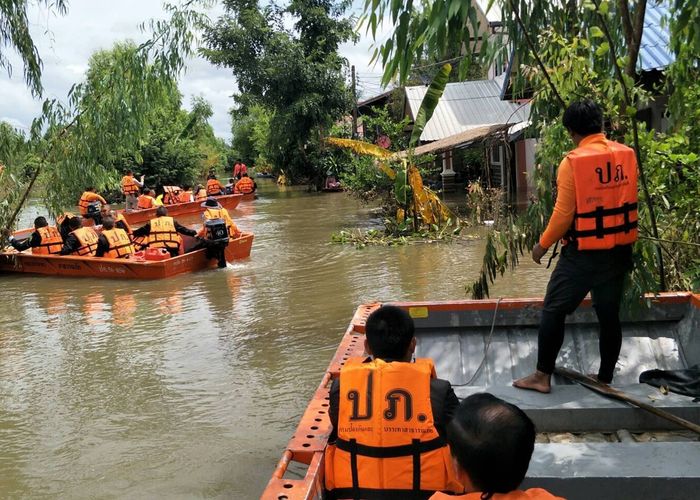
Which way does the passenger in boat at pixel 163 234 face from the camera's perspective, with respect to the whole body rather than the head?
away from the camera

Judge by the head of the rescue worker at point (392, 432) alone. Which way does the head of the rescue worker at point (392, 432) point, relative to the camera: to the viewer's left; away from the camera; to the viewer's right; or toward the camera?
away from the camera

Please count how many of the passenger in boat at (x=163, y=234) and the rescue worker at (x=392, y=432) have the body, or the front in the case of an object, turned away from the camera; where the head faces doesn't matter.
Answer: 2

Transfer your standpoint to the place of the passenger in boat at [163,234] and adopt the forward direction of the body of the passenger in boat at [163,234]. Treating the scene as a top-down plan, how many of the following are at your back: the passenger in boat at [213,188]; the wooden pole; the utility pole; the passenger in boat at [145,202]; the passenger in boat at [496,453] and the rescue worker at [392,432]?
3

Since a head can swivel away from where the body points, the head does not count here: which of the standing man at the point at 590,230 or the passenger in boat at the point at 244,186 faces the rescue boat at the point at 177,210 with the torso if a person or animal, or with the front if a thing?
the standing man

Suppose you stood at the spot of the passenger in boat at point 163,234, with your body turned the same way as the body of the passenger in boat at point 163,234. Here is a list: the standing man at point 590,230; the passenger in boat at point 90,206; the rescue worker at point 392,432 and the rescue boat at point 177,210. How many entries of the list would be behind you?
2

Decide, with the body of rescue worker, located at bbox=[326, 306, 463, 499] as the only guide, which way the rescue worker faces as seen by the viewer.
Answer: away from the camera

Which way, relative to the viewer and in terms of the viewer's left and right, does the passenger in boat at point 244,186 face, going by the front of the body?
facing away from the viewer

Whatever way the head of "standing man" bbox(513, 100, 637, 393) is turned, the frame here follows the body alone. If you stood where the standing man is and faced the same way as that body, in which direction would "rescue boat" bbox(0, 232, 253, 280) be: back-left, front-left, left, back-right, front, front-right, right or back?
front

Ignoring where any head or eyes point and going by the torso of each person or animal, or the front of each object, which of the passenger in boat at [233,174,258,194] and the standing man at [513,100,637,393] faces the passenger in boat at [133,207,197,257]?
the standing man

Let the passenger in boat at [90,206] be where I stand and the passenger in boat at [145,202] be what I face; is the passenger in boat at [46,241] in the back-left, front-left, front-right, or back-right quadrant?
back-right

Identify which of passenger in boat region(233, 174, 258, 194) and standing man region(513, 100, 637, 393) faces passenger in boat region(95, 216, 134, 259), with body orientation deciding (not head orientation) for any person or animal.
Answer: the standing man

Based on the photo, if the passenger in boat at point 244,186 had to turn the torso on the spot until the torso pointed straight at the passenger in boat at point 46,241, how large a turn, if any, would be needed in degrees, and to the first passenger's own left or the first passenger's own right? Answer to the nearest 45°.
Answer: approximately 180°
